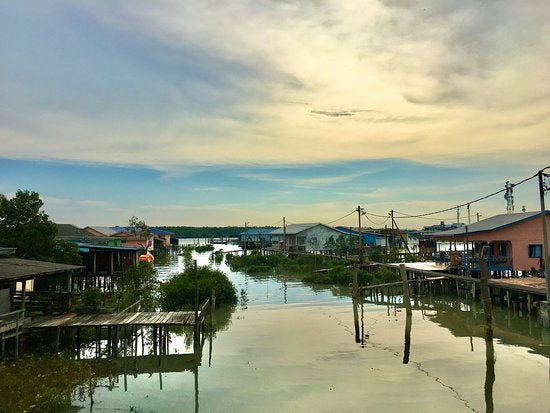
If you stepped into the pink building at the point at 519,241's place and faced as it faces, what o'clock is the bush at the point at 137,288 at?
The bush is roughly at 11 o'clock from the pink building.

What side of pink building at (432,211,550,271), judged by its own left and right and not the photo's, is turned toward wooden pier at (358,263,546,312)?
left

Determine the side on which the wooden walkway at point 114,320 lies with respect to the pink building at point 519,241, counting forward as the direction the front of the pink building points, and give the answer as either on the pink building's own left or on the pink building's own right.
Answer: on the pink building's own left

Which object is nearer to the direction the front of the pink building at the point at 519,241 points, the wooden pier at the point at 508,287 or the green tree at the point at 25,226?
the green tree

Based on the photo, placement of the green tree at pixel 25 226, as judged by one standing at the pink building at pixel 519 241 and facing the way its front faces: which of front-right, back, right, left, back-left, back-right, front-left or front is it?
front-left

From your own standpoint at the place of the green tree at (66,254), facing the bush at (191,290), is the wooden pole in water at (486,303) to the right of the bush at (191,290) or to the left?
right

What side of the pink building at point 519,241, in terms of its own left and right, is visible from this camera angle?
left

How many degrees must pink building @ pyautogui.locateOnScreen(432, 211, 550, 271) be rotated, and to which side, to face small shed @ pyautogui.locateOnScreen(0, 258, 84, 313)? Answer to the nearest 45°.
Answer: approximately 45° to its left

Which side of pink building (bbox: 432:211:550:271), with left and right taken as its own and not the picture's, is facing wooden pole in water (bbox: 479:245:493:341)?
left

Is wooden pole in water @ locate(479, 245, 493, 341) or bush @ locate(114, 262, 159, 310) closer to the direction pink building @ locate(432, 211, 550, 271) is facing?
the bush
